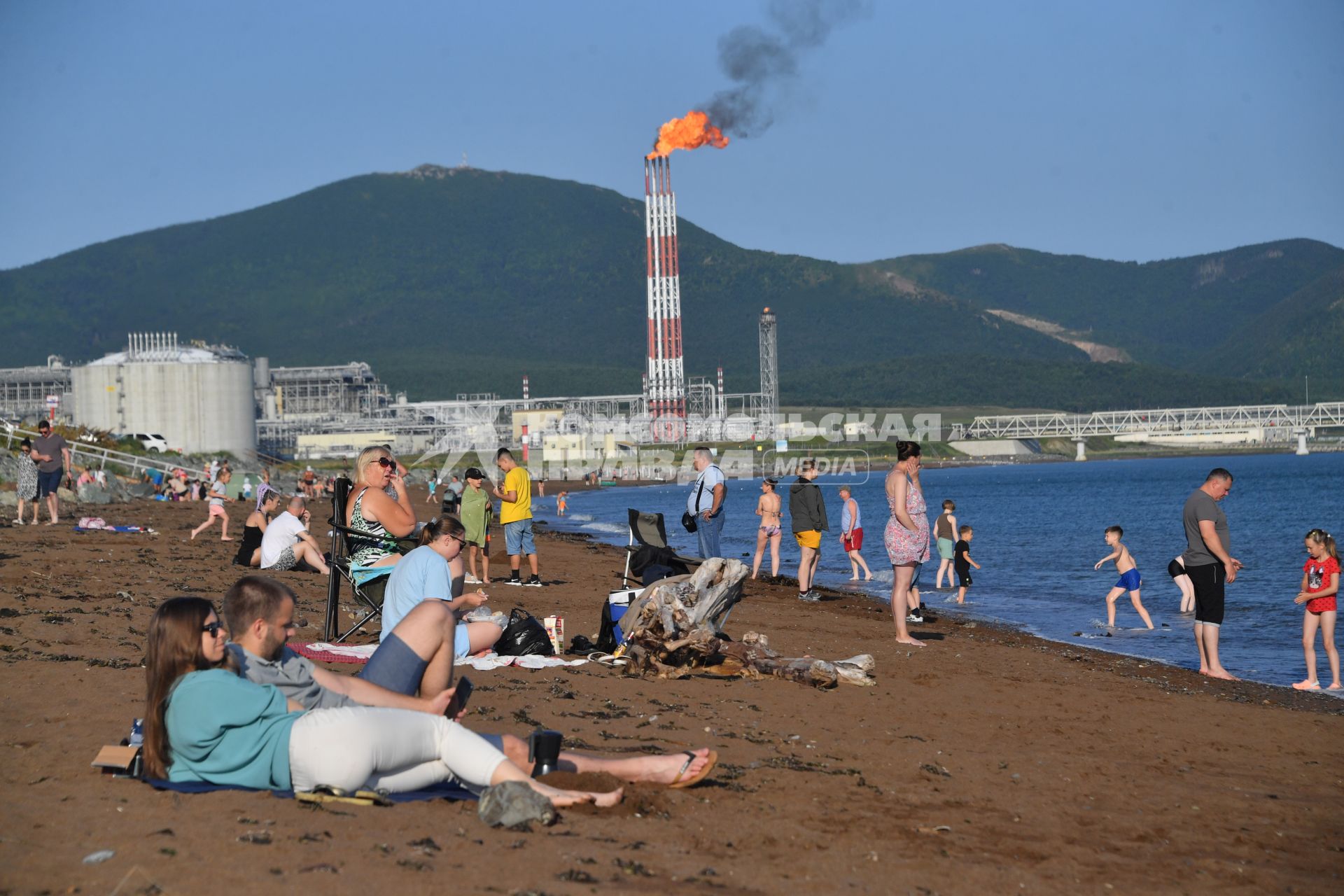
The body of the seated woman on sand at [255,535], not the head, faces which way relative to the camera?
to the viewer's right

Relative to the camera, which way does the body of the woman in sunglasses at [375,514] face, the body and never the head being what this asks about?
to the viewer's right

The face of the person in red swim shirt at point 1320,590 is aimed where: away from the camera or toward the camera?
toward the camera

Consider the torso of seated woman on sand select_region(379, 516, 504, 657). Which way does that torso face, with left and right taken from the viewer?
facing to the right of the viewer
